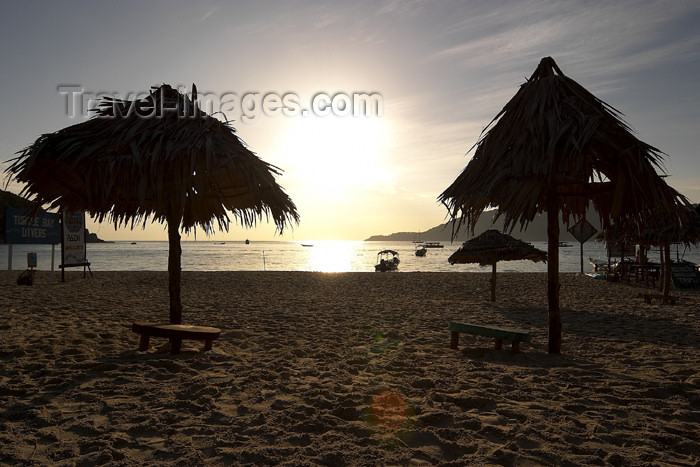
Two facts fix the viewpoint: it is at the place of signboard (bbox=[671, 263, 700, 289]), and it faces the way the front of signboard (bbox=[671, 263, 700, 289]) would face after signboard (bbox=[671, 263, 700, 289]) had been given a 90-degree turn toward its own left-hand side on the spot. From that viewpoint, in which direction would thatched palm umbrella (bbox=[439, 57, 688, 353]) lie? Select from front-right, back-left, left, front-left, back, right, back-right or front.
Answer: right

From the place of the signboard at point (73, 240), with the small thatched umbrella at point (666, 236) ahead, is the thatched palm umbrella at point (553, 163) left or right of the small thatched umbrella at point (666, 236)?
right

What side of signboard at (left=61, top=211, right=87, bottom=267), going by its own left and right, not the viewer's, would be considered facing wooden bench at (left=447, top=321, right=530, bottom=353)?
front

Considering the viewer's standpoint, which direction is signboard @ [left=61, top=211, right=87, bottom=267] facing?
facing the viewer

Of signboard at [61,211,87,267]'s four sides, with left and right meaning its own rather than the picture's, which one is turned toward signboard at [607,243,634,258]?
left

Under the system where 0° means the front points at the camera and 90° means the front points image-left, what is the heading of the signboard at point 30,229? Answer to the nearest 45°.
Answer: approximately 0°

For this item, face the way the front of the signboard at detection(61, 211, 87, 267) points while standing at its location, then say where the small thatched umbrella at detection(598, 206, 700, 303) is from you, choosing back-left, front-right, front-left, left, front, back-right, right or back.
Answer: front-left

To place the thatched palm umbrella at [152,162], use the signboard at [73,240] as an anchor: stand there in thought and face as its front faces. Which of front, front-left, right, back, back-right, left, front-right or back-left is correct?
front

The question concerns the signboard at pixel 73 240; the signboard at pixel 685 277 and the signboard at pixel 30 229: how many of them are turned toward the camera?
3

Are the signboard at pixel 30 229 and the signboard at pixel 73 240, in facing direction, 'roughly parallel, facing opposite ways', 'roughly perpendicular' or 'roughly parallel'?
roughly parallel

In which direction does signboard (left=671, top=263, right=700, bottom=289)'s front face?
toward the camera

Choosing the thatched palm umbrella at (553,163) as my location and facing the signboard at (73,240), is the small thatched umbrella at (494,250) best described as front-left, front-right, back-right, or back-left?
front-right
